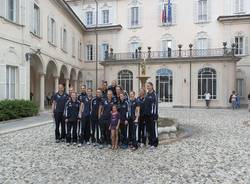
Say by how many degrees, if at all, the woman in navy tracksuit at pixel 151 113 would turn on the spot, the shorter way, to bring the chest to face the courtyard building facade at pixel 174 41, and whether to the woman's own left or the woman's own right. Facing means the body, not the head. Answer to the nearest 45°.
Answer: approximately 135° to the woman's own right

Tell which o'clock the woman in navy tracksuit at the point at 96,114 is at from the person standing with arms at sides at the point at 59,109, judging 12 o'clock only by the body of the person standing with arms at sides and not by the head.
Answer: The woman in navy tracksuit is roughly at 10 o'clock from the person standing with arms at sides.

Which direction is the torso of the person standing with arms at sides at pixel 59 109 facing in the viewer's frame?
toward the camera

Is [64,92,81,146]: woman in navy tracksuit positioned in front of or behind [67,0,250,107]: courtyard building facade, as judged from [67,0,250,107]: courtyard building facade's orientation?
in front

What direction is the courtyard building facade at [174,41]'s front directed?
toward the camera

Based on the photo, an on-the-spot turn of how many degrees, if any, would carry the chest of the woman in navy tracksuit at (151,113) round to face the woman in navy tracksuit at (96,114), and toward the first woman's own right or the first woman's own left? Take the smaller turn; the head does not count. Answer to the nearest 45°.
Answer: approximately 45° to the first woman's own right

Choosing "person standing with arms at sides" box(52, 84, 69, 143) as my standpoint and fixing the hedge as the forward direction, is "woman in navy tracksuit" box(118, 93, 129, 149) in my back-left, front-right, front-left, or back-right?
back-right

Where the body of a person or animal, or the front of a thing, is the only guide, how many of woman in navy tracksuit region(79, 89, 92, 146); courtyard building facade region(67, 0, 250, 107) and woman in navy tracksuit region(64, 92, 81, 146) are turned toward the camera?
3

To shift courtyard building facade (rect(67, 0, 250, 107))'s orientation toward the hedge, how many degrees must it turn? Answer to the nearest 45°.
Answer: approximately 45° to its right

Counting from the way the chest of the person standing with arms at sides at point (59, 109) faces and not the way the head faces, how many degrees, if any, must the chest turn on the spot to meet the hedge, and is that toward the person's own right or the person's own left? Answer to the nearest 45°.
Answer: approximately 180°
